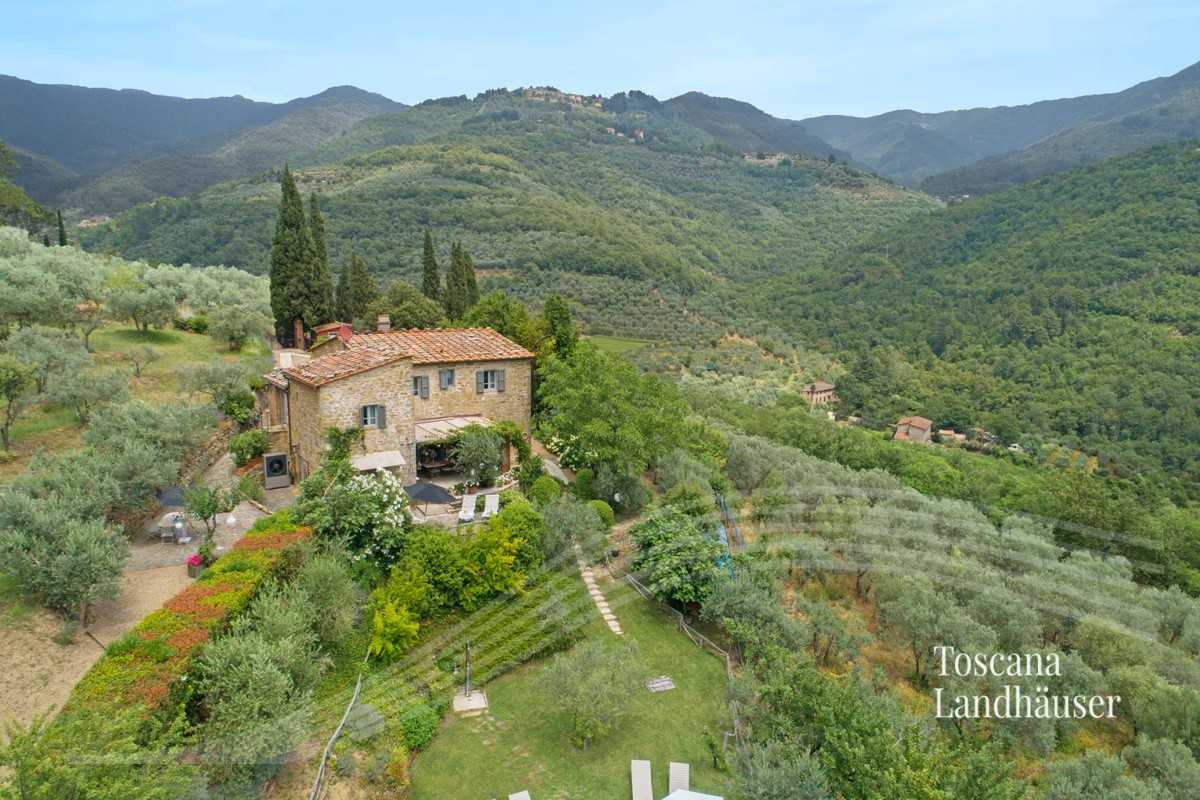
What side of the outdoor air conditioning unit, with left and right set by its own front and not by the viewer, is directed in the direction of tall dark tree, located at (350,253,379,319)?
back

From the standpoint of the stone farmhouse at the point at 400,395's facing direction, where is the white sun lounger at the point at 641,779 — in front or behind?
in front

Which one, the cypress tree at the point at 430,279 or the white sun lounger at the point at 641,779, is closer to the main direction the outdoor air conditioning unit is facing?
the white sun lounger

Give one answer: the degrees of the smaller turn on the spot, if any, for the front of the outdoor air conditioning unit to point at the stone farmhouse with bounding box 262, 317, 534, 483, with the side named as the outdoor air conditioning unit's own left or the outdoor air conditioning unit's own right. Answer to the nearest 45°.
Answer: approximately 90° to the outdoor air conditioning unit's own left

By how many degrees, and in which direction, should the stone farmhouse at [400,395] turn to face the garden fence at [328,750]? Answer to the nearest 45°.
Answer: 0° — it already faces it

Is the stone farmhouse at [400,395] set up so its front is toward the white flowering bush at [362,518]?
yes

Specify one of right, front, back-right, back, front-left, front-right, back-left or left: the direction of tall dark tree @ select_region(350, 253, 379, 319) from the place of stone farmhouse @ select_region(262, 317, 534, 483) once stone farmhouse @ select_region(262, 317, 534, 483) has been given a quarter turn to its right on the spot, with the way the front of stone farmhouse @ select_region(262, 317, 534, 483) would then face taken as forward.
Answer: right
